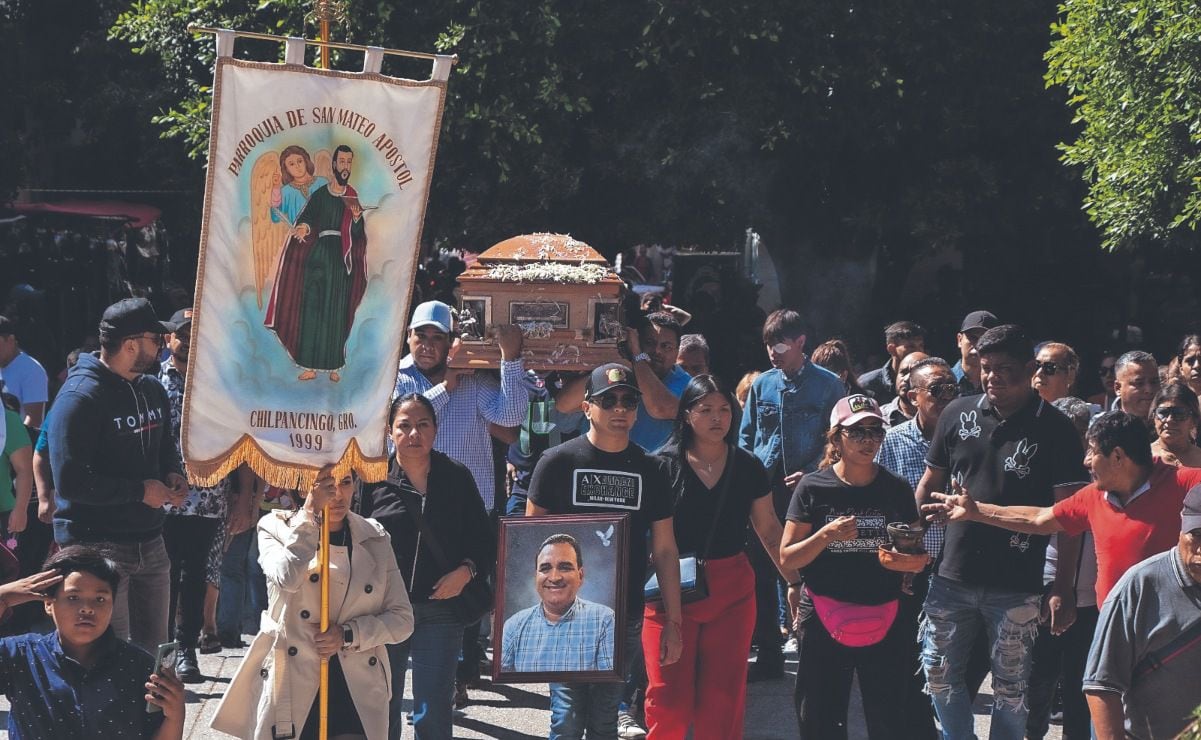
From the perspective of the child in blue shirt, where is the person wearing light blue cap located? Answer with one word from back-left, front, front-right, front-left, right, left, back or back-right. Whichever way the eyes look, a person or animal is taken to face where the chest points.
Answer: back-left

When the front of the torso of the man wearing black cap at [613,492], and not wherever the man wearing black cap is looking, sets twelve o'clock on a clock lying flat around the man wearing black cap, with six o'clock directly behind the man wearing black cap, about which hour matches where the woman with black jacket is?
The woman with black jacket is roughly at 3 o'clock from the man wearing black cap.

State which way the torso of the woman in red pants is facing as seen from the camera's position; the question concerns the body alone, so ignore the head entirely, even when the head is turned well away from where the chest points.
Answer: toward the camera

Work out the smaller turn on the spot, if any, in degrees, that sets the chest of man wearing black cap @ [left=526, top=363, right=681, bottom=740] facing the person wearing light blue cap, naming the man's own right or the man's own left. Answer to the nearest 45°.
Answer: approximately 135° to the man's own right

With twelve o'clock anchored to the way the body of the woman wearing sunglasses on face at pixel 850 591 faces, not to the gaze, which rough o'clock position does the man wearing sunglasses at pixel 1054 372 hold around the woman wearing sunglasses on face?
The man wearing sunglasses is roughly at 7 o'clock from the woman wearing sunglasses on face.

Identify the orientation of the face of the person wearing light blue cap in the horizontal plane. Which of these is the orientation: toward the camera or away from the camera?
toward the camera

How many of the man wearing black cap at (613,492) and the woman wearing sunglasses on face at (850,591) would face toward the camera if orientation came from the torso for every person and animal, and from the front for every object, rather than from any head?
2

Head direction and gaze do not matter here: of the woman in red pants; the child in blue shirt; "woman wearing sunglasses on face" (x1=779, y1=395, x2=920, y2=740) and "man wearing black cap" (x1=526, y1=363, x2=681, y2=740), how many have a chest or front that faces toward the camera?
4

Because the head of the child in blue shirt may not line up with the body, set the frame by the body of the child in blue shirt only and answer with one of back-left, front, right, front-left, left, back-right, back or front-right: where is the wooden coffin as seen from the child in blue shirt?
back-left

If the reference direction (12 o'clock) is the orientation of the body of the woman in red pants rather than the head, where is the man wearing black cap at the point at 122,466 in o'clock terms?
The man wearing black cap is roughly at 3 o'clock from the woman in red pants.

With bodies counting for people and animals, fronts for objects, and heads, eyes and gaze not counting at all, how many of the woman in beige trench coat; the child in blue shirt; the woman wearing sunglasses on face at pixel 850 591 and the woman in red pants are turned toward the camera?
4

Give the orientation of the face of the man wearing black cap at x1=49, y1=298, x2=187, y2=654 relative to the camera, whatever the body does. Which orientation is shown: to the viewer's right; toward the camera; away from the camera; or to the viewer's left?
to the viewer's right

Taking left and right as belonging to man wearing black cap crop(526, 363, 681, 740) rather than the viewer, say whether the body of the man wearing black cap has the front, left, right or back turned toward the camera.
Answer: front

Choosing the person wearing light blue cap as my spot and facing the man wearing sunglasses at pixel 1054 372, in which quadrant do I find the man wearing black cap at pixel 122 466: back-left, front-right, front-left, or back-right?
back-right
